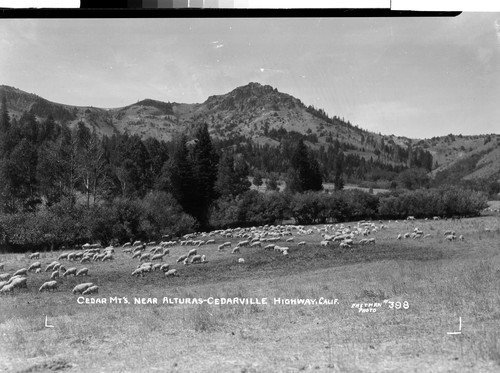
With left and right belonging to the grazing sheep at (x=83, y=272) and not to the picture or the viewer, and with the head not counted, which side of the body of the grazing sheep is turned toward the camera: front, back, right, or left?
left

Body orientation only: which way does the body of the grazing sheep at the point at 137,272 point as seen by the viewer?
to the viewer's left

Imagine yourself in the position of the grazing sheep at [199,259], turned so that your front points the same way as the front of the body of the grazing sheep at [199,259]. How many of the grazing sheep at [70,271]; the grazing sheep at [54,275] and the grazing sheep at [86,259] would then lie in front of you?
3

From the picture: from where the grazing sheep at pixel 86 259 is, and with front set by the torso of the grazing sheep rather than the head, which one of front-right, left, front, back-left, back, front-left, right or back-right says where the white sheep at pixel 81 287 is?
left

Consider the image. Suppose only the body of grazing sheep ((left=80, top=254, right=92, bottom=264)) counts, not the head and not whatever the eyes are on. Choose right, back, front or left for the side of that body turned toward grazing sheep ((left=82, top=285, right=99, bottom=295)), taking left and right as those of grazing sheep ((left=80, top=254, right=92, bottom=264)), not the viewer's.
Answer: left

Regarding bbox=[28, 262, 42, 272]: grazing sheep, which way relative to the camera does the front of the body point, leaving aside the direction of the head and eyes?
to the viewer's left

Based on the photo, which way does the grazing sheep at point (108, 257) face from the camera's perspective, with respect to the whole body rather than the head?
to the viewer's left

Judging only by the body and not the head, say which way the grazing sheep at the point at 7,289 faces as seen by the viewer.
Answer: to the viewer's left

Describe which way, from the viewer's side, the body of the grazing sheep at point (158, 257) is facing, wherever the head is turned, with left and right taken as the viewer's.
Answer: facing to the left of the viewer

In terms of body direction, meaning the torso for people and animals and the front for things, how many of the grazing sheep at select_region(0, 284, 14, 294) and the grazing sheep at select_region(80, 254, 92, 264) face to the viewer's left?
2
